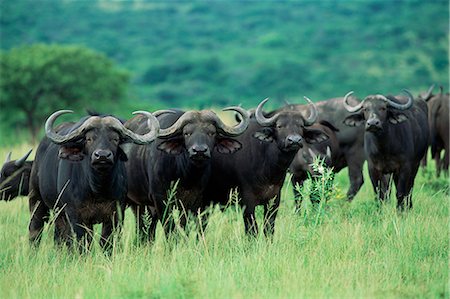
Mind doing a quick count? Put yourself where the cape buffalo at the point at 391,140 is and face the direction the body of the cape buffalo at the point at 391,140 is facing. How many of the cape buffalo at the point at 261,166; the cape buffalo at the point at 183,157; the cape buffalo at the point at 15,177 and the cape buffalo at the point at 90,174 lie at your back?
0

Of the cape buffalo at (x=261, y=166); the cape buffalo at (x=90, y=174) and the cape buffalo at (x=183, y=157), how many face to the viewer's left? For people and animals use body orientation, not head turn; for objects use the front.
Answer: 0

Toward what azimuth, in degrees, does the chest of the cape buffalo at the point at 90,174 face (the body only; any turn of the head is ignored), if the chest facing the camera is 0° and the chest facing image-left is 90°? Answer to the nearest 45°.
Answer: approximately 315°

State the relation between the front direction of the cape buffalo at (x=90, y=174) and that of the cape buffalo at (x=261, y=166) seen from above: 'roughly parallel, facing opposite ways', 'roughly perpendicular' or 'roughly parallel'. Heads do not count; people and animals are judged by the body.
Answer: roughly parallel

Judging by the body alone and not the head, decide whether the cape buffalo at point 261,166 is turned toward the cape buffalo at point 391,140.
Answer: no

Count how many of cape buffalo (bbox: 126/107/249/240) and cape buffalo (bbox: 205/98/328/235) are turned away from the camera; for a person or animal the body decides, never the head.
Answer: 0

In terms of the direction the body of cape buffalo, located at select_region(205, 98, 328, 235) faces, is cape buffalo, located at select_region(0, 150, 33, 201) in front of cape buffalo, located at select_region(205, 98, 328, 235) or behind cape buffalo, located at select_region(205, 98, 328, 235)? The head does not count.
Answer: behind

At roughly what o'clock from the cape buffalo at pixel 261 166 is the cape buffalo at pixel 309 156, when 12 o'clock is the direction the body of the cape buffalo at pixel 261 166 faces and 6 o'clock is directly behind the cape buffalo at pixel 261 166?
the cape buffalo at pixel 309 156 is roughly at 8 o'clock from the cape buffalo at pixel 261 166.

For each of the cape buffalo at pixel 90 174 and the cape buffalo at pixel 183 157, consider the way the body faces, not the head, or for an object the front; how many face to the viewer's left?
0

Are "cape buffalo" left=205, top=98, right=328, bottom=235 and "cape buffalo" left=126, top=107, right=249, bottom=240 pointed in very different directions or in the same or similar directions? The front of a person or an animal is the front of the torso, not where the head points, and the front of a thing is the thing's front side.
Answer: same or similar directions

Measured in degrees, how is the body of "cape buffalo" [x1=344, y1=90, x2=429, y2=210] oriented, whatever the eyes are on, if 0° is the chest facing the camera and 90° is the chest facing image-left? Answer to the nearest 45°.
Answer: approximately 45°

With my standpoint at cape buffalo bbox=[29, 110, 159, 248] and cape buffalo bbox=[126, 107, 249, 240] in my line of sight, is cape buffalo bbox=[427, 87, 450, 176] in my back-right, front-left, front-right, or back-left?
front-left

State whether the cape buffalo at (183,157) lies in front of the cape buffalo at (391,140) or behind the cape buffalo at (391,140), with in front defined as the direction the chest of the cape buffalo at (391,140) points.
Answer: in front

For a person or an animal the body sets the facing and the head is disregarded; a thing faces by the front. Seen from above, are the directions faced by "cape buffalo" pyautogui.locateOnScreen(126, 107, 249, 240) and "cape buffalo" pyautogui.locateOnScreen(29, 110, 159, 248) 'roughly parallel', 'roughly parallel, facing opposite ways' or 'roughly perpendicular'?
roughly parallel

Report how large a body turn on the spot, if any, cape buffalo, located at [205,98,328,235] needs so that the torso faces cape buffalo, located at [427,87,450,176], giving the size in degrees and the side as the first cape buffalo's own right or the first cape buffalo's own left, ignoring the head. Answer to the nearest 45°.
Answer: approximately 90° to the first cape buffalo's own left
